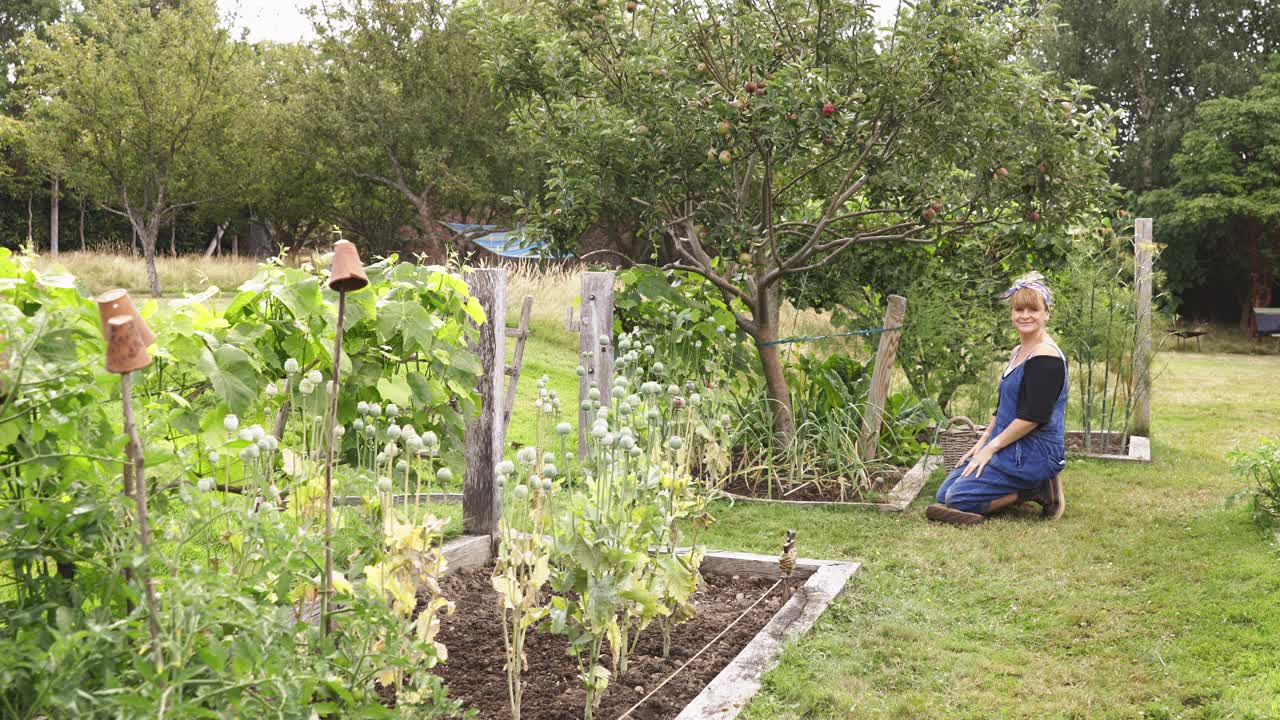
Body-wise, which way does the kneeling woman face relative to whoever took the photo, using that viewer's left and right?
facing to the left of the viewer

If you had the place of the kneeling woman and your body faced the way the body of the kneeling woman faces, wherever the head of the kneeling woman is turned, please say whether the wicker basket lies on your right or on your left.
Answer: on your right

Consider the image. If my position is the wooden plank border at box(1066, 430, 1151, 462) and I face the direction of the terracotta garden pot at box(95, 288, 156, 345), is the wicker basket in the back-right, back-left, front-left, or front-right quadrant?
front-right

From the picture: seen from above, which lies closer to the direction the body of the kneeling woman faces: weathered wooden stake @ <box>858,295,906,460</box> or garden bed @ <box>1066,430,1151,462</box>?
the weathered wooden stake

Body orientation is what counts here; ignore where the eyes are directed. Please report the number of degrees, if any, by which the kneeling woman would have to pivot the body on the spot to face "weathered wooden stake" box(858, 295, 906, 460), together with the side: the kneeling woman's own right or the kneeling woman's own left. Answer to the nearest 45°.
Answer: approximately 45° to the kneeling woman's own right

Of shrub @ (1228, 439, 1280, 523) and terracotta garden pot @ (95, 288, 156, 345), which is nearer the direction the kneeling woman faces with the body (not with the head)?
the terracotta garden pot

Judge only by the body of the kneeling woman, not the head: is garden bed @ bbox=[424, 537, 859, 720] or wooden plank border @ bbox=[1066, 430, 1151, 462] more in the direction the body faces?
the garden bed
